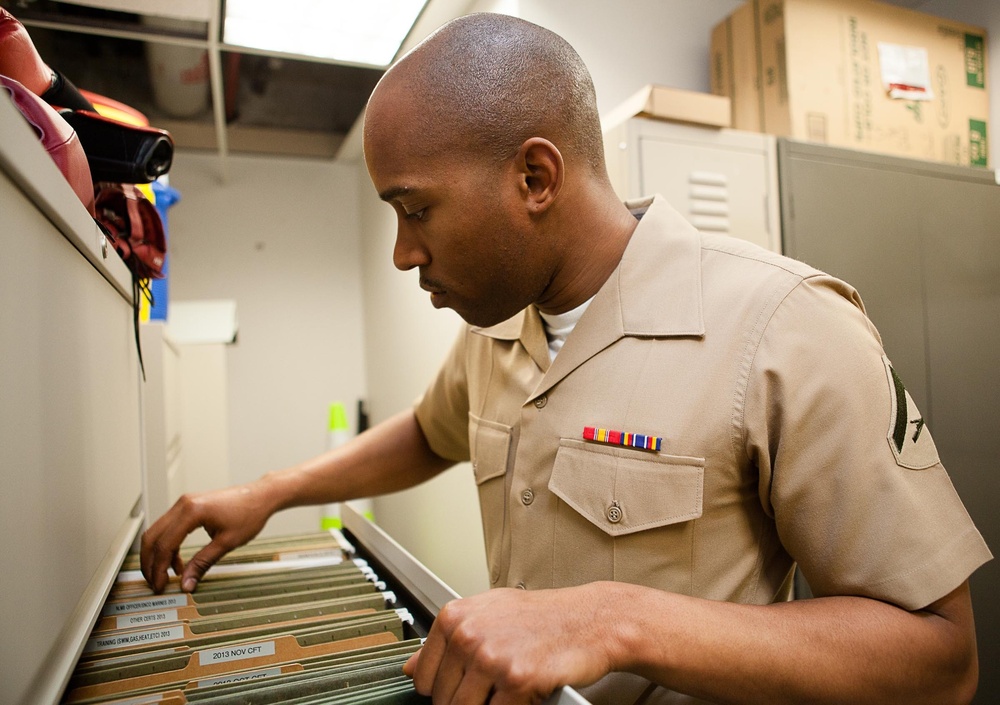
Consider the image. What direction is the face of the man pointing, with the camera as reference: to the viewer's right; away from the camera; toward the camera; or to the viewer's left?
to the viewer's left

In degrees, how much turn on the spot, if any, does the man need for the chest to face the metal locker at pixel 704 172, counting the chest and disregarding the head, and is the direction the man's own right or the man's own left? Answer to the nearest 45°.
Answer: approximately 135° to the man's own right

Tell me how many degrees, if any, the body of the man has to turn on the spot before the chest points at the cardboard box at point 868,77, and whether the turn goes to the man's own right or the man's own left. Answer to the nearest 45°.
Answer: approximately 180°

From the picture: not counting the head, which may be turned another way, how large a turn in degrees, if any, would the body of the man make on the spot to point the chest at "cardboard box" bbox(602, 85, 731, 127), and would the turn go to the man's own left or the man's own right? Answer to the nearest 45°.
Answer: approximately 135° to the man's own right

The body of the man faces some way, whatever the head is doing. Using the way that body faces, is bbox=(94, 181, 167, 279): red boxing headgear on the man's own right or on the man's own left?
on the man's own right

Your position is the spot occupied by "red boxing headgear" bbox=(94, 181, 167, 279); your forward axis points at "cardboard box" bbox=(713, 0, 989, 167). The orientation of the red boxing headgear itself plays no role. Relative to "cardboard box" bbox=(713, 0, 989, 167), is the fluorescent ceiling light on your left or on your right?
left

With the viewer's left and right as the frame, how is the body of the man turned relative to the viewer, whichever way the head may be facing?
facing the viewer and to the left of the viewer

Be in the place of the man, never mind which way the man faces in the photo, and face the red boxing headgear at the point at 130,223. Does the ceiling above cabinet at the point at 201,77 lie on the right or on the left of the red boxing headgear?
right

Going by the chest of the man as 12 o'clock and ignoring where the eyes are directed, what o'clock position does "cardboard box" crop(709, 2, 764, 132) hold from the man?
The cardboard box is roughly at 5 o'clock from the man.
